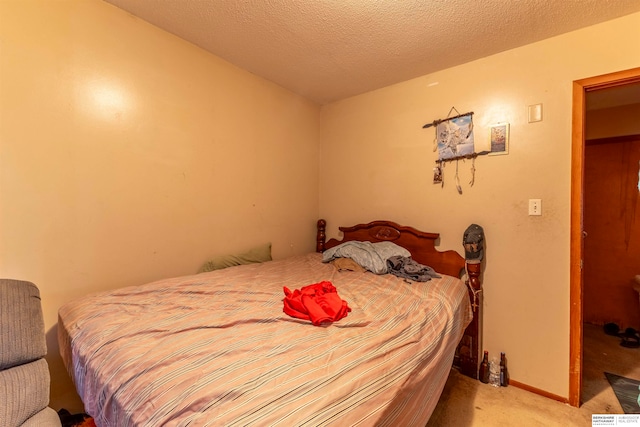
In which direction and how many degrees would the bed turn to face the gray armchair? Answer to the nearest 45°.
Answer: approximately 45° to its right

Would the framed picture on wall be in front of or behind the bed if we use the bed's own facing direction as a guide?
behind

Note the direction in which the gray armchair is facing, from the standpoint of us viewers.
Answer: facing the viewer and to the right of the viewer

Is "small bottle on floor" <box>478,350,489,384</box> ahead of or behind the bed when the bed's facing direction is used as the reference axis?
behind

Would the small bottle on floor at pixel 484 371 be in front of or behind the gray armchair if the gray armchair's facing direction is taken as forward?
in front

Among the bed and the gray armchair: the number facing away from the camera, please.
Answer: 0

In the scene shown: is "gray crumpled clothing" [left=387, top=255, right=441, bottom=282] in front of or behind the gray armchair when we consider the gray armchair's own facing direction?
in front

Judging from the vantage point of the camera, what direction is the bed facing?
facing the viewer and to the left of the viewer

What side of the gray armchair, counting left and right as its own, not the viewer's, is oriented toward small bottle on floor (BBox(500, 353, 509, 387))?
front
